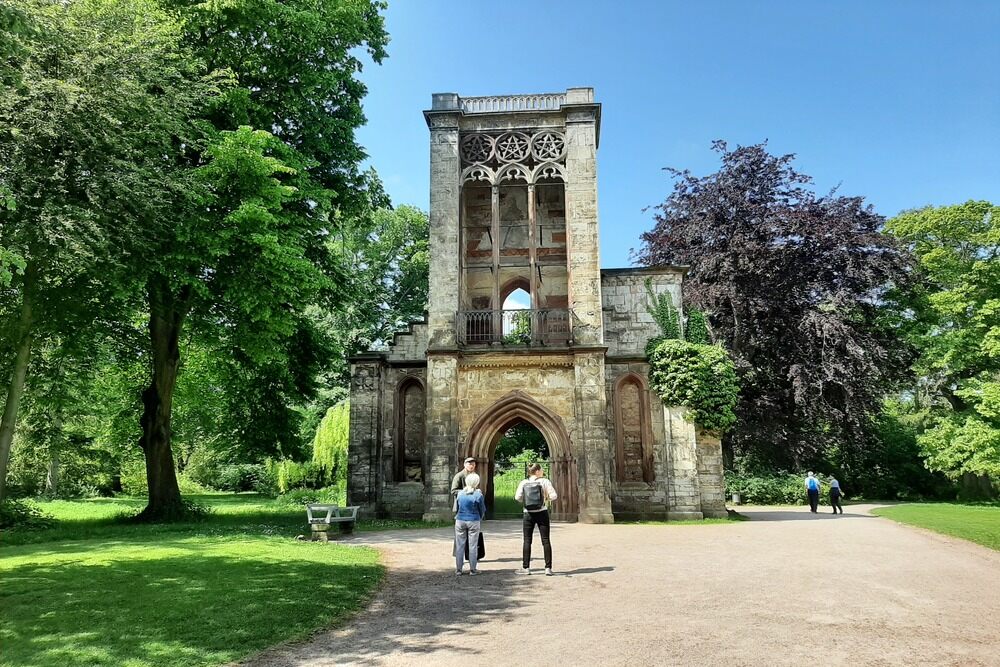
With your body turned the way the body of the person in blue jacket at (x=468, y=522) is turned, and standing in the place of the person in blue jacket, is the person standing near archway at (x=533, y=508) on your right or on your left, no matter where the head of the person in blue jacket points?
on your right

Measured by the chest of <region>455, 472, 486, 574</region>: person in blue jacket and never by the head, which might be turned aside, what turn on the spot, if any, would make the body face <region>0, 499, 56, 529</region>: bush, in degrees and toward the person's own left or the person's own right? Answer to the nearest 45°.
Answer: approximately 45° to the person's own left

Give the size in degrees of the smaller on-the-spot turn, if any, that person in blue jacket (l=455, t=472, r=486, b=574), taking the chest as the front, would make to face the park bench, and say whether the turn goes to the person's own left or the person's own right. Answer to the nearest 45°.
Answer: approximately 45° to the person's own left

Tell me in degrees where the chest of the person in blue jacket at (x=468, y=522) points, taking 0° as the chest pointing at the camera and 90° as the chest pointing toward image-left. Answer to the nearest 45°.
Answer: approximately 180°

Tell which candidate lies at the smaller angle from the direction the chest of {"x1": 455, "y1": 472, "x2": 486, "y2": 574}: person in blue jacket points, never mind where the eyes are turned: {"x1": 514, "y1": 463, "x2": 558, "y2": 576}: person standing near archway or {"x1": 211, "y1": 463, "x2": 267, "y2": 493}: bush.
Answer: the bush

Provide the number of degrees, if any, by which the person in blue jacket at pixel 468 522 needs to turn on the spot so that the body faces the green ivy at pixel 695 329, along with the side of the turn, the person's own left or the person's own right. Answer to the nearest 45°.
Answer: approximately 45° to the person's own right

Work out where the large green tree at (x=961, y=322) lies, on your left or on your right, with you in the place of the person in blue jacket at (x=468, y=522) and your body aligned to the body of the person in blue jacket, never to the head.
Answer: on your right

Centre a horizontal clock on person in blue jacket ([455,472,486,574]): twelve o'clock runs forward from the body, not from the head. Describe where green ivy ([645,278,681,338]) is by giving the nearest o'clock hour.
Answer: The green ivy is roughly at 1 o'clock from the person in blue jacket.

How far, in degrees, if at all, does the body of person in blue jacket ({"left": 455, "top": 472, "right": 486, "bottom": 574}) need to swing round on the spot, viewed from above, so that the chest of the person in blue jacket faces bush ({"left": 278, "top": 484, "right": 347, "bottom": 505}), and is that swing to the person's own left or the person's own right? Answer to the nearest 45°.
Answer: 0° — they already face it

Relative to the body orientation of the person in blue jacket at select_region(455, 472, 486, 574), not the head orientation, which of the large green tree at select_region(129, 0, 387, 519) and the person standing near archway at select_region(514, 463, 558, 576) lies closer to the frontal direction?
the large green tree
